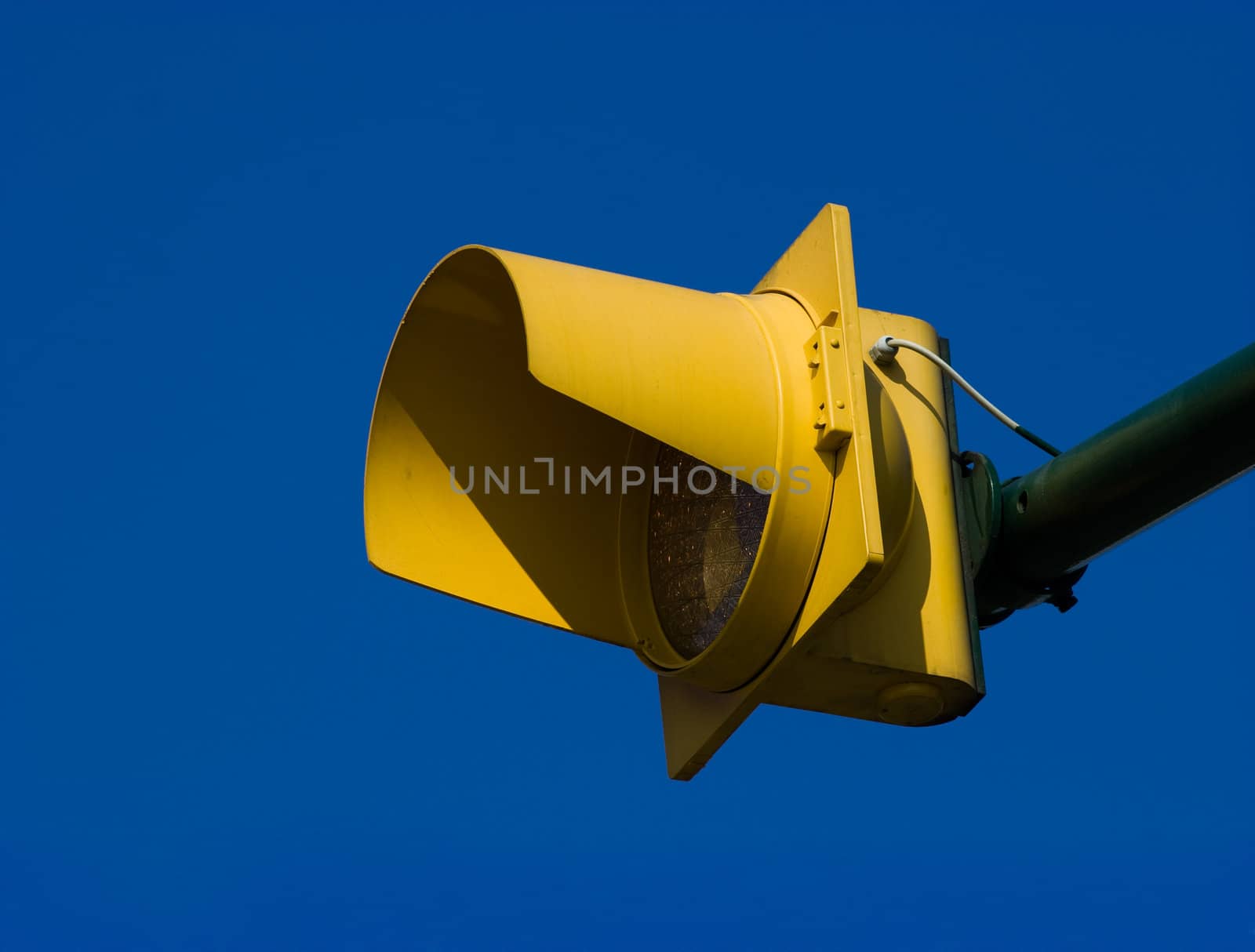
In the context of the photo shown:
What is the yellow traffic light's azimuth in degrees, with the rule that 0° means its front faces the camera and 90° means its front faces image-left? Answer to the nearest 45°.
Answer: approximately 45°
